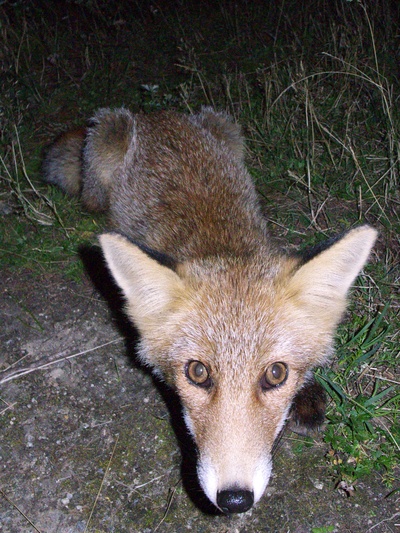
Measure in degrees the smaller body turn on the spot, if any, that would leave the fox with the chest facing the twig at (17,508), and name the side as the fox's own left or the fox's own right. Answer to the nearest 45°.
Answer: approximately 90° to the fox's own right

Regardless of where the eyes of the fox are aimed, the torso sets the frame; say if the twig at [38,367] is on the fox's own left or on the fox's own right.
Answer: on the fox's own right

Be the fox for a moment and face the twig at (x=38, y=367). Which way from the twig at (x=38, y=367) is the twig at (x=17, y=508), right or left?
left

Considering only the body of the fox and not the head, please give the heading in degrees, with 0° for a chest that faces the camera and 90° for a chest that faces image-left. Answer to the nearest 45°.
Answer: approximately 0°
